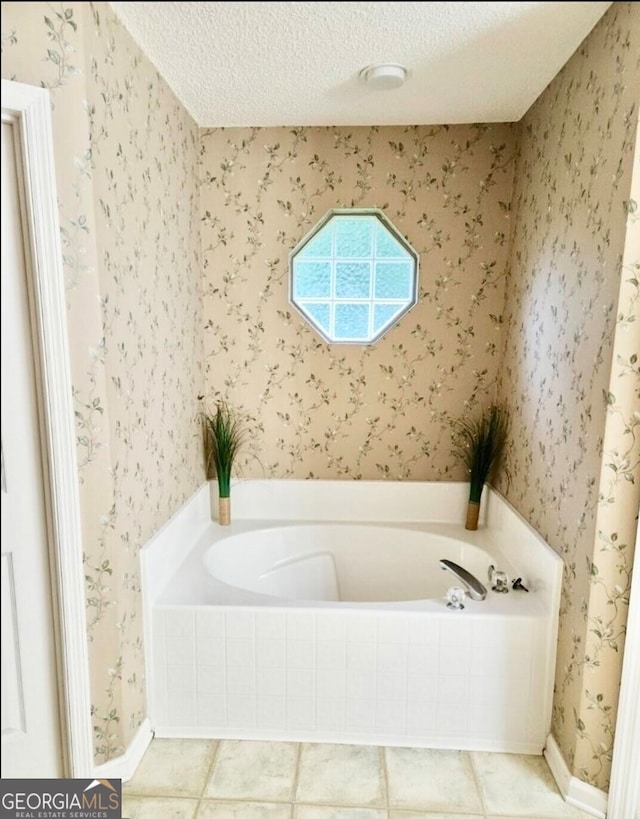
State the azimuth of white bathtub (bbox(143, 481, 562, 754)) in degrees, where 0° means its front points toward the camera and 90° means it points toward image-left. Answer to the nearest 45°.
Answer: approximately 0°

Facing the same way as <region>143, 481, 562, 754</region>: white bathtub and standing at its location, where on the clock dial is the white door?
The white door is roughly at 1 o'clock from the white bathtub.

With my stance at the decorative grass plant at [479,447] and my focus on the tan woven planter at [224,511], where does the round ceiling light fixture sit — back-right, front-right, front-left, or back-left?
front-left

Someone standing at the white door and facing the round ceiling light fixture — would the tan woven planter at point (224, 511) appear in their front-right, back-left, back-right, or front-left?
front-left
